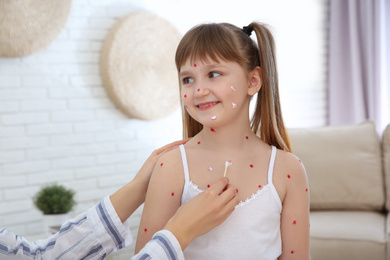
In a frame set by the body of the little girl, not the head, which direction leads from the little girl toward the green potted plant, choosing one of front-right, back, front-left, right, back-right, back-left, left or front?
back-right

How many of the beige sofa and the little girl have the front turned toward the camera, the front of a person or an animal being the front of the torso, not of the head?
2

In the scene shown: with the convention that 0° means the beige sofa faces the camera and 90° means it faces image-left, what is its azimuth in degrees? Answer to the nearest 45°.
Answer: approximately 0°

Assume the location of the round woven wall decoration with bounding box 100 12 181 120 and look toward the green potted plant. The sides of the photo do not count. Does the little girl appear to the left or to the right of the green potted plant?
left

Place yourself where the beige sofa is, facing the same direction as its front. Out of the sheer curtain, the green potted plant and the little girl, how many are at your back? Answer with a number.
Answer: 1

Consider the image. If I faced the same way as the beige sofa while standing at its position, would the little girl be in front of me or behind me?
in front

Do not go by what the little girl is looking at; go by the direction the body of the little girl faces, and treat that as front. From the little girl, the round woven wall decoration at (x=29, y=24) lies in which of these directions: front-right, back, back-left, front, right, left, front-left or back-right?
back-right

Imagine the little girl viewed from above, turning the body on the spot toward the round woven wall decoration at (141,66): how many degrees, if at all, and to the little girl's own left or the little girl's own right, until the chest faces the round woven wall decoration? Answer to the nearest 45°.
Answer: approximately 180°

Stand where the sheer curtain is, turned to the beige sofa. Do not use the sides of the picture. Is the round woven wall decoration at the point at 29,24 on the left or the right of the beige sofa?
right

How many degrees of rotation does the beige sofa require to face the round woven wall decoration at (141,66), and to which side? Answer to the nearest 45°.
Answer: approximately 90° to its right

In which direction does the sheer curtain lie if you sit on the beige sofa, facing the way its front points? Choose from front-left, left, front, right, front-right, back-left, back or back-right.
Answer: back

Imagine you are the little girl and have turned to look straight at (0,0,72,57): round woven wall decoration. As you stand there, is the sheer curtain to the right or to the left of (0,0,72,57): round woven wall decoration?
right
